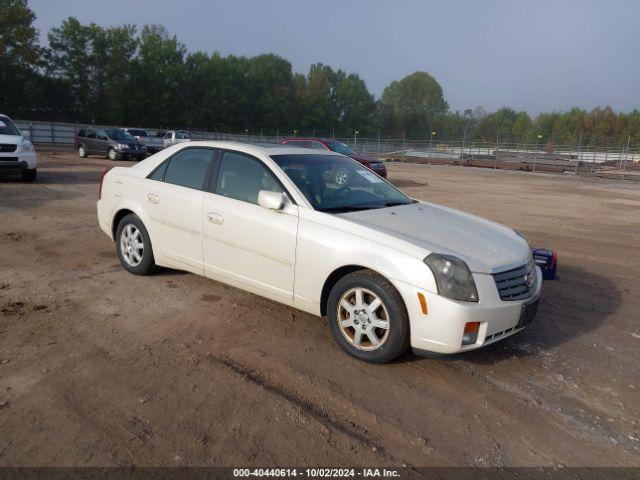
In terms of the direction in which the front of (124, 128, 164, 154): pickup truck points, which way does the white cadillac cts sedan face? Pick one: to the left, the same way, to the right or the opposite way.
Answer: the same way

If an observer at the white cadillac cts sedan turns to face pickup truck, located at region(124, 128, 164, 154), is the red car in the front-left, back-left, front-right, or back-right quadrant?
front-right

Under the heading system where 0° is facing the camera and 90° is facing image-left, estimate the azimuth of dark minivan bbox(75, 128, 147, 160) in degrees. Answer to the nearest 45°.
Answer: approximately 315°

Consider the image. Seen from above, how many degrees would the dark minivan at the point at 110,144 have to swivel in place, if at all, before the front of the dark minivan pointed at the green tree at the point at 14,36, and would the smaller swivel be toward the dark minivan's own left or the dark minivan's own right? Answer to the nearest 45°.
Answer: approximately 135° to the dark minivan's own left

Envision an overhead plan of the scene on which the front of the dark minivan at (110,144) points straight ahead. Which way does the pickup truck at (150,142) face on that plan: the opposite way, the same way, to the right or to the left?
the same way

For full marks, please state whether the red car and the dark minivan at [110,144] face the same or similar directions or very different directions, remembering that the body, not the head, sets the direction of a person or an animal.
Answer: same or similar directions

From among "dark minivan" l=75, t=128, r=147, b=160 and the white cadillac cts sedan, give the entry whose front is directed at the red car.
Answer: the dark minivan

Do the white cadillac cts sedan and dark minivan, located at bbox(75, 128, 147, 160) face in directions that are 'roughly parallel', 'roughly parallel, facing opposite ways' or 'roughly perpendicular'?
roughly parallel

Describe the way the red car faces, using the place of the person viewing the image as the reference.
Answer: facing the viewer and to the right of the viewer

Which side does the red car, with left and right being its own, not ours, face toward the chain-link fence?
left

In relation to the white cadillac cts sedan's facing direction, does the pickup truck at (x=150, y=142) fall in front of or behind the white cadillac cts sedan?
behind

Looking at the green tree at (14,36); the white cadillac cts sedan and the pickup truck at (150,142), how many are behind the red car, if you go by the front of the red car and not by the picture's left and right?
2

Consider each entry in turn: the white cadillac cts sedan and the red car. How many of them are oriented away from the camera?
0

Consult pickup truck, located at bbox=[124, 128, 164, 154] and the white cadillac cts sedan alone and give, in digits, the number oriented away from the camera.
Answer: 0

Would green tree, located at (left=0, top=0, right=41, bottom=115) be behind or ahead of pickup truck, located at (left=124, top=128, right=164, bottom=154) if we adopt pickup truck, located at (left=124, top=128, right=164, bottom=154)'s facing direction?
behind

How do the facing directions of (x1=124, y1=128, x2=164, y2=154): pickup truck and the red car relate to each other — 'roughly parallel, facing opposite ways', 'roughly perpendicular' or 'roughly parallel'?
roughly parallel

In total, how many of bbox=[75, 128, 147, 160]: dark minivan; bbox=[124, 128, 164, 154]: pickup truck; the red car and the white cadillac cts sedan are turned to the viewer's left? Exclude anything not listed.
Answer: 0

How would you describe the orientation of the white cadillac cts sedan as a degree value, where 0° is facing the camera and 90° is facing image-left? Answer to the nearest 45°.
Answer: approximately 315°

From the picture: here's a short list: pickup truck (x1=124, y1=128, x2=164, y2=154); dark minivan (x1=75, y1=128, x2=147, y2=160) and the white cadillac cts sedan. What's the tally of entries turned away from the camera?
0
